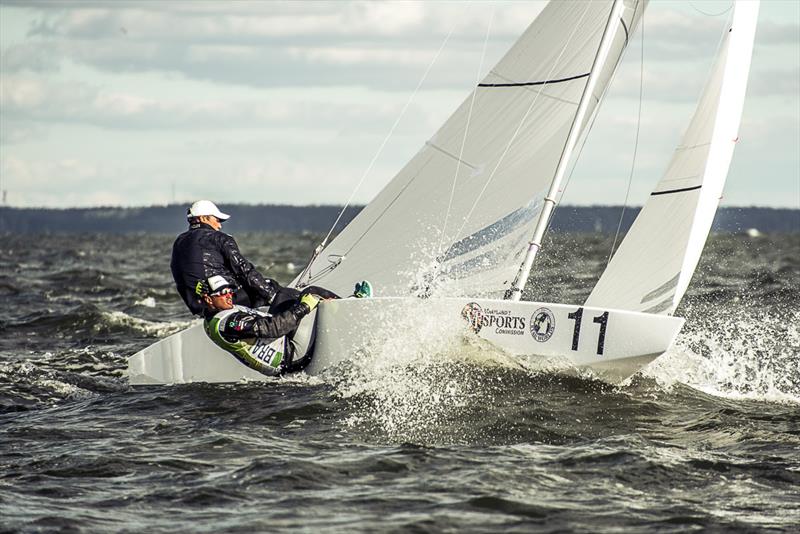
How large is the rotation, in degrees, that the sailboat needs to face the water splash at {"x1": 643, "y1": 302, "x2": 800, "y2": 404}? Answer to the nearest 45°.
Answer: approximately 45° to its left

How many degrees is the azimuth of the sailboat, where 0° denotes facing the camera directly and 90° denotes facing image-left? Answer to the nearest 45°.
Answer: approximately 270°
